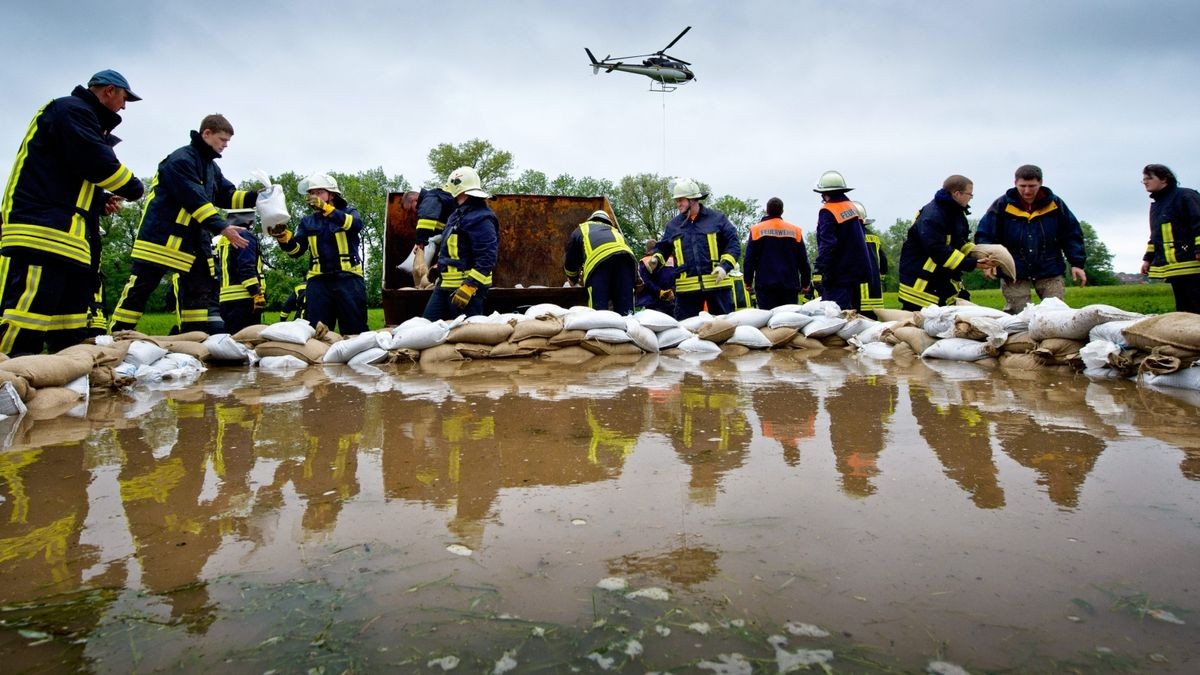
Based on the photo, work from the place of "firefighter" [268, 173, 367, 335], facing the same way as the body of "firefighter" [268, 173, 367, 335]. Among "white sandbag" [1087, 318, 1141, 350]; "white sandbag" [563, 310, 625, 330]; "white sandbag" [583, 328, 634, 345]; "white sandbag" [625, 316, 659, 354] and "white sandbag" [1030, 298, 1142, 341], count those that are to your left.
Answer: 5

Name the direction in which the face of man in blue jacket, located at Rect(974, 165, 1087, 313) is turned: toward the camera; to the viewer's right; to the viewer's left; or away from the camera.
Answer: toward the camera

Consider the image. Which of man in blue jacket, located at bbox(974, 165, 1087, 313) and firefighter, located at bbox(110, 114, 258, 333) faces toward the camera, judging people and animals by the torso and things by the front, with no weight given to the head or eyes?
the man in blue jacket

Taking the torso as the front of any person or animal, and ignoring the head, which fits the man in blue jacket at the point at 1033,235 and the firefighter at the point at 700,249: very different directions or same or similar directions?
same or similar directions

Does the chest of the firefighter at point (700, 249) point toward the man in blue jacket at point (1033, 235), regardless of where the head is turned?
no

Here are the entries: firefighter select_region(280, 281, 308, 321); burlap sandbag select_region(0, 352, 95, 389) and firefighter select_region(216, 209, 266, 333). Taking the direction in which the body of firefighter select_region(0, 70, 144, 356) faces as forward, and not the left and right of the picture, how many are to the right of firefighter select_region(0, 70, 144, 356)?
1

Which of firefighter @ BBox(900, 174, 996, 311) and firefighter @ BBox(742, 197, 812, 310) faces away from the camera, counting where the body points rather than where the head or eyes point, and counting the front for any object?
firefighter @ BBox(742, 197, 812, 310)

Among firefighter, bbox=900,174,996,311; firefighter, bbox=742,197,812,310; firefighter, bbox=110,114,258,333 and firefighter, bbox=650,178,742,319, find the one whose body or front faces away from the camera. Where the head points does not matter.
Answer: firefighter, bbox=742,197,812,310

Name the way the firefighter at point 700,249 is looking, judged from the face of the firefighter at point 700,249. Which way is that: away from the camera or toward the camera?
toward the camera

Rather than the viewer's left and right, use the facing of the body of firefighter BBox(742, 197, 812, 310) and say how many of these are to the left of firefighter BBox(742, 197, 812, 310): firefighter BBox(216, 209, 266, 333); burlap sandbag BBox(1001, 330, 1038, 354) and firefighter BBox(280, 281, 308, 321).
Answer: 2

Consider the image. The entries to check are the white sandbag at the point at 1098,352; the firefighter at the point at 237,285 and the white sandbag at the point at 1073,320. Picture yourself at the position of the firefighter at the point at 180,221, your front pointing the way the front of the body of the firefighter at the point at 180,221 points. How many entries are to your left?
1

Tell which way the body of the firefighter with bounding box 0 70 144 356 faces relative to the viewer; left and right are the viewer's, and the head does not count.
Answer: facing to the right of the viewer

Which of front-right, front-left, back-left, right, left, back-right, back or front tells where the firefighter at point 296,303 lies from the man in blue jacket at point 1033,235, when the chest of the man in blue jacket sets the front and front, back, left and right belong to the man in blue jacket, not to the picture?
right

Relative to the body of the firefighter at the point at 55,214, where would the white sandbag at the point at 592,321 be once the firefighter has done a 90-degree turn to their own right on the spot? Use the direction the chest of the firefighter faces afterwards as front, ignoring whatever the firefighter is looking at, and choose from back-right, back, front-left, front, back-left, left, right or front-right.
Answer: left

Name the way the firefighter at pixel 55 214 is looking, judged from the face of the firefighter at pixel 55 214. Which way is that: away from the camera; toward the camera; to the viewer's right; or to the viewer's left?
to the viewer's right

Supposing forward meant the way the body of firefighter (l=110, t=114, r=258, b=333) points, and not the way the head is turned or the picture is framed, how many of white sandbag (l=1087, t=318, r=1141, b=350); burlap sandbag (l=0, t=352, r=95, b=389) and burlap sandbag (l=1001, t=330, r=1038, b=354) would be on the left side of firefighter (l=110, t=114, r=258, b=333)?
0

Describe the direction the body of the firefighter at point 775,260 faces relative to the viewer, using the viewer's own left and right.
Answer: facing away from the viewer

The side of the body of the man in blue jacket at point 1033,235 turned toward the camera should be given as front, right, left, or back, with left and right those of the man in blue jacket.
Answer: front
